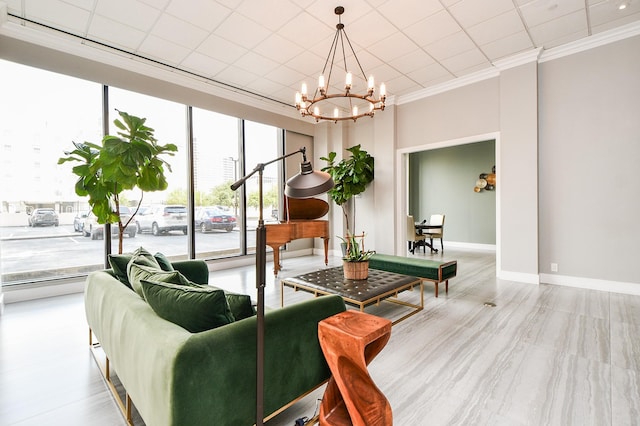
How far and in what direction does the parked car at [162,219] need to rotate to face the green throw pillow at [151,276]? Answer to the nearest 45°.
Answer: approximately 135° to its left

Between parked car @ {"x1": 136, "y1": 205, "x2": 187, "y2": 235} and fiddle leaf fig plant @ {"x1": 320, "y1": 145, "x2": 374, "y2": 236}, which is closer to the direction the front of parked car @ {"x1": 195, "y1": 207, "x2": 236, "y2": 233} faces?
the parked car

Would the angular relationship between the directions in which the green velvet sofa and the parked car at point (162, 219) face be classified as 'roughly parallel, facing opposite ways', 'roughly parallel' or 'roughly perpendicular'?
roughly perpendicular

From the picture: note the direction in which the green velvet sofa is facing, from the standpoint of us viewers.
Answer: facing away from the viewer and to the right of the viewer

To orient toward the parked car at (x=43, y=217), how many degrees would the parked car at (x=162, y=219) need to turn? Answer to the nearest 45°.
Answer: approximately 45° to its left

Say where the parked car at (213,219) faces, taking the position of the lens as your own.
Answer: facing away from the viewer and to the left of the viewer

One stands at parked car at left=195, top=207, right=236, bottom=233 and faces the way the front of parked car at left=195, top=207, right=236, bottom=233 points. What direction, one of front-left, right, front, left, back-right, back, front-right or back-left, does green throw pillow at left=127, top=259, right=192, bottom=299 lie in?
back-left

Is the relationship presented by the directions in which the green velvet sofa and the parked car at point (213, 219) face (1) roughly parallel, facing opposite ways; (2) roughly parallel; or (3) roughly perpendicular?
roughly perpendicular

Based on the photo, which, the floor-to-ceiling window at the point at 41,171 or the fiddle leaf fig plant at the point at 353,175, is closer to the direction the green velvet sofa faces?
the fiddle leaf fig plant

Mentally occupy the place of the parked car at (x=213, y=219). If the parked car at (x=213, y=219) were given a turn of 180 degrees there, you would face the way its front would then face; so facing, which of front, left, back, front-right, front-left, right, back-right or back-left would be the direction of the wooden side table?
front-right

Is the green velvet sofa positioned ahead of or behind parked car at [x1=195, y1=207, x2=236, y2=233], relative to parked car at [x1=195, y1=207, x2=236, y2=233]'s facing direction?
behind

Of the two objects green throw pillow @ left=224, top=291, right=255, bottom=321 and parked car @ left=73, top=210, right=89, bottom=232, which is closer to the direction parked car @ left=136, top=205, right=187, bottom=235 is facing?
the parked car
